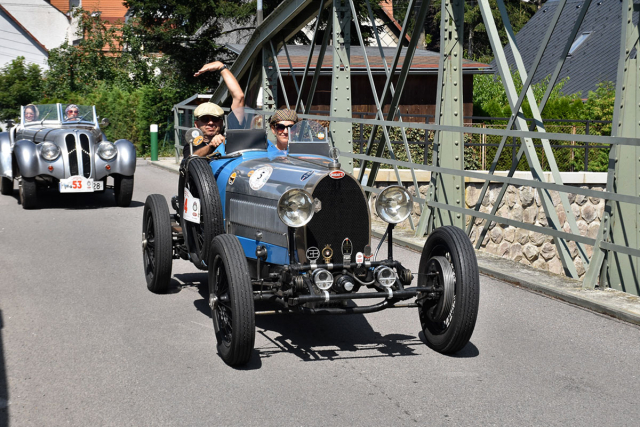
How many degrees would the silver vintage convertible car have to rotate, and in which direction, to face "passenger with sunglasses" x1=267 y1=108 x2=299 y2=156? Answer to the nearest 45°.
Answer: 0° — it already faces them

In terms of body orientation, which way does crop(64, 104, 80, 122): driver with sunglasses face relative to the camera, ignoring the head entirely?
toward the camera

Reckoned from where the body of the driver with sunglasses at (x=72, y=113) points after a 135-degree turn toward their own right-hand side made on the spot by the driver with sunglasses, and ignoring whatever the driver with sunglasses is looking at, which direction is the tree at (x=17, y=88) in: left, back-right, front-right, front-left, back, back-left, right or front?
front-right

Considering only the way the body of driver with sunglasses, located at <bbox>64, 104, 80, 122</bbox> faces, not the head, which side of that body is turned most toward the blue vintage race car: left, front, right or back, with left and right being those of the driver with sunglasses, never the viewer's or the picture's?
front

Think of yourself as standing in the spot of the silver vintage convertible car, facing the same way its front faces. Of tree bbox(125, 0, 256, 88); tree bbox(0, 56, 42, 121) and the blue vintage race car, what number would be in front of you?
1

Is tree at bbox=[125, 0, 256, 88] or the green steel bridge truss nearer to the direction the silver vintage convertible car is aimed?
the green steel bridge truss

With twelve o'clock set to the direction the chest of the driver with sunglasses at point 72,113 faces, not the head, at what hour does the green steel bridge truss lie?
The green steel bridge truss is roughly at 11 o'clock from the driver with sunglasses.

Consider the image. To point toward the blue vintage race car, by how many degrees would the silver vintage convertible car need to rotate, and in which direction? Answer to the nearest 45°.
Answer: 0° — it already faces it

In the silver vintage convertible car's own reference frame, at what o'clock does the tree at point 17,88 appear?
The tree is roughly at 6 o'clock from the silver vintage convertible car.

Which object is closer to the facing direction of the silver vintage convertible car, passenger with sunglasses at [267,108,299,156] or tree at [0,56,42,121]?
the passenger with sunglasses

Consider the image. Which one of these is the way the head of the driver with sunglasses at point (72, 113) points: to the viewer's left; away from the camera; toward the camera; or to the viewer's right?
toward the camera

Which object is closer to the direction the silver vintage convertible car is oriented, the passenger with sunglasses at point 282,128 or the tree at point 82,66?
the passenger with sunglasses

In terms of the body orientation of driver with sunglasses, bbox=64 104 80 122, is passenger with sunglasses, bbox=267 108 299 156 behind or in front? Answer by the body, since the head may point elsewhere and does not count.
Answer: in front

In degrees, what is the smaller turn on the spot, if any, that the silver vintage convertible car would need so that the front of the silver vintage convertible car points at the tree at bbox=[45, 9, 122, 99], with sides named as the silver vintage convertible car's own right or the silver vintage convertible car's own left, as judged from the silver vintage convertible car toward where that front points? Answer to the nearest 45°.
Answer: approximately 180°
